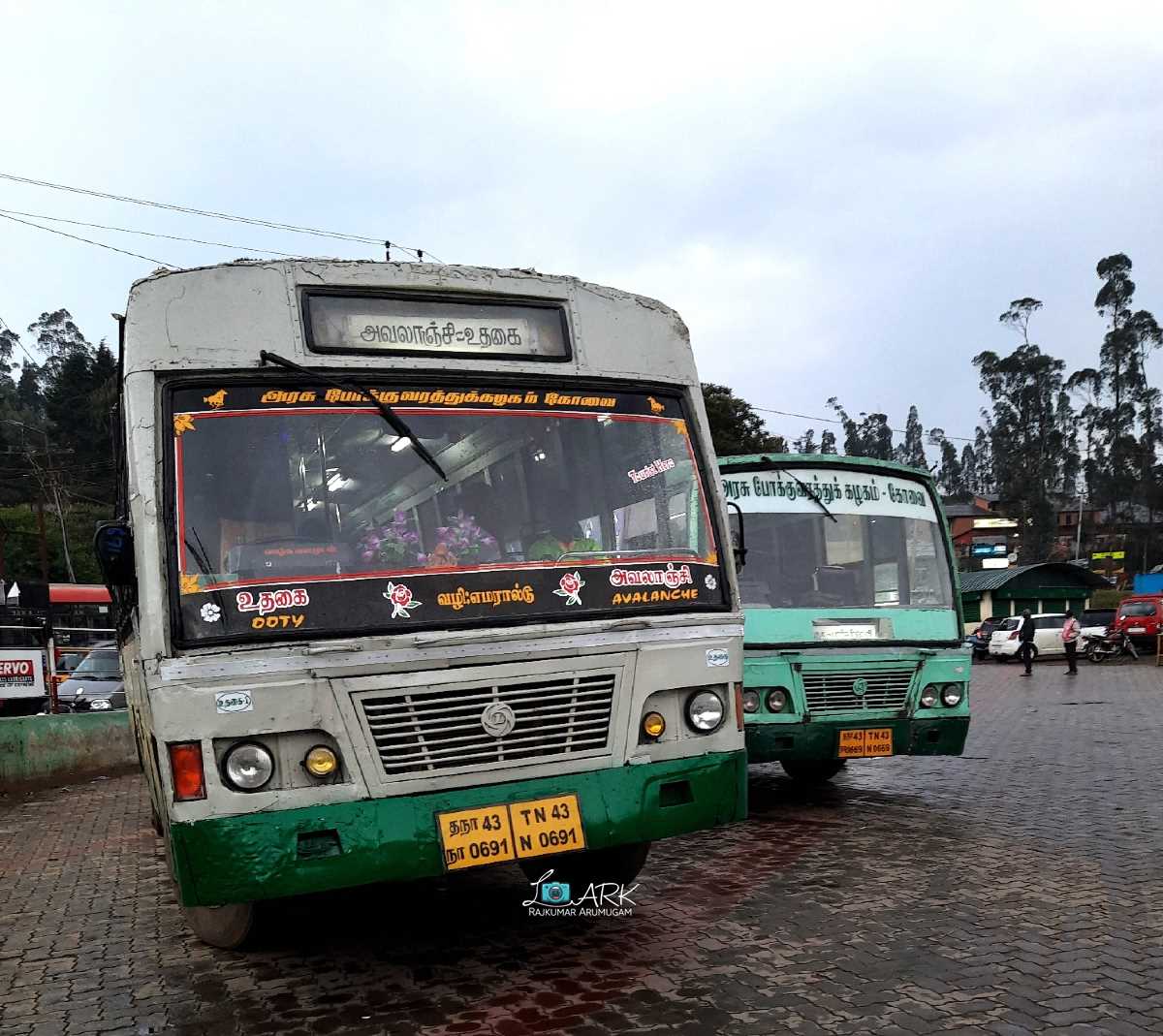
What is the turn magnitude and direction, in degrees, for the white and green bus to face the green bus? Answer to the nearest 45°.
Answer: approximately 135° to its left

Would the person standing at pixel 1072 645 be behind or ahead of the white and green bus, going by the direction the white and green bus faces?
behind

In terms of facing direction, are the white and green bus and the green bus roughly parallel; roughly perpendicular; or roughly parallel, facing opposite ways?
roughly parallel

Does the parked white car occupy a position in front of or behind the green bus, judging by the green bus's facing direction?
behind

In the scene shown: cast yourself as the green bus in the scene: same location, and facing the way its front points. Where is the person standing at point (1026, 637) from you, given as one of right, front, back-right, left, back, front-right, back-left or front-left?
back

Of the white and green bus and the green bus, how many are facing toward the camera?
2

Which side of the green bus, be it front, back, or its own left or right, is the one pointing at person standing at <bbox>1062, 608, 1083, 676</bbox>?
back

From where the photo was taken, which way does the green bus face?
toward the camera

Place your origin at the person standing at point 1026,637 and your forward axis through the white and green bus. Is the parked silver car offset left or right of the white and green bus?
right

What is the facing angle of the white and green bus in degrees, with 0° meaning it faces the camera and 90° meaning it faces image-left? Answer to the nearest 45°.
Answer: approximately 0°

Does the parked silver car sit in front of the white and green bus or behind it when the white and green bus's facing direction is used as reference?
behind
